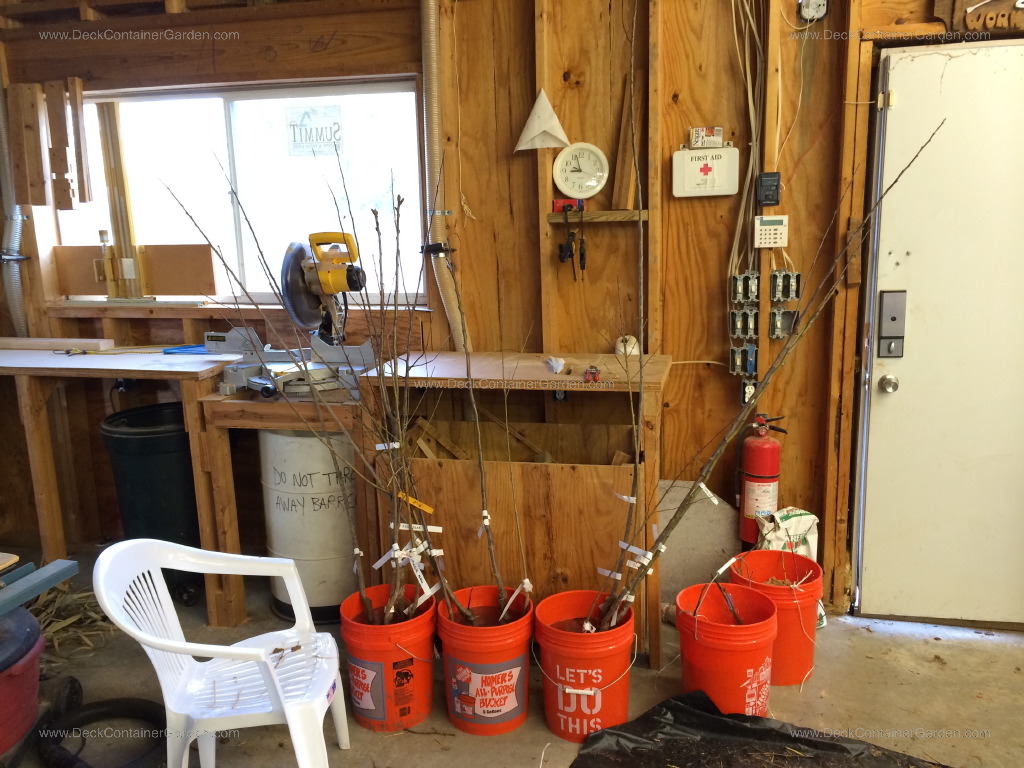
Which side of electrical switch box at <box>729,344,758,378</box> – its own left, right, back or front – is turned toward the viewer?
front

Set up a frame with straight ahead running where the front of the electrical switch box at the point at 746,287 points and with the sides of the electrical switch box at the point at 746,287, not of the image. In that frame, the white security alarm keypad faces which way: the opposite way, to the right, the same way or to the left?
the same way

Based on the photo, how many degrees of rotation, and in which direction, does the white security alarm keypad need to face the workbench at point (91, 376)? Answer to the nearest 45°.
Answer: approximately 90° to its right

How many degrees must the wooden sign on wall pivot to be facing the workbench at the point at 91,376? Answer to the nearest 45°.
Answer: approximately 45° to its right

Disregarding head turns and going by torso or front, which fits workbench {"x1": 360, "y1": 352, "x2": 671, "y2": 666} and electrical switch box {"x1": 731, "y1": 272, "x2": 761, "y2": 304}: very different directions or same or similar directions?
same or similar directions

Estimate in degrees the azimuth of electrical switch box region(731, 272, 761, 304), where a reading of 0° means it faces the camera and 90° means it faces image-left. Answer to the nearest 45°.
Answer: approximately 0°

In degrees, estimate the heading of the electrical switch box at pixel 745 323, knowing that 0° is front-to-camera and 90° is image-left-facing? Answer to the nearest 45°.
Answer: approximately 0°

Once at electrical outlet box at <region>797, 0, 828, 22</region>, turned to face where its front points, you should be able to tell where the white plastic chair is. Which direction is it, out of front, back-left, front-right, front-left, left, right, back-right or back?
front-right

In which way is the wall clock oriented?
toward the camera

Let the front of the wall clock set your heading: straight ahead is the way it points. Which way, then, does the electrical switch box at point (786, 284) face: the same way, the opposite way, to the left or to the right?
the same way

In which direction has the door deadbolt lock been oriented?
toward the camera

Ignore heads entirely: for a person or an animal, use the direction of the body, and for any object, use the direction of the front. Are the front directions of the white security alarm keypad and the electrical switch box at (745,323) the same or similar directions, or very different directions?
same or similar directions

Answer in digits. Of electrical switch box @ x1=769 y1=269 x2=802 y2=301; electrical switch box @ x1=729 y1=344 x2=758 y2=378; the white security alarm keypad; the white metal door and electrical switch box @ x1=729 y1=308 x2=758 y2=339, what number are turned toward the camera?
5

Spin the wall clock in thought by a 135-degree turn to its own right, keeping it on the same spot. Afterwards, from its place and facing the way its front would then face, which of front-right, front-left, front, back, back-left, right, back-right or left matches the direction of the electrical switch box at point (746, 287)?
back-right

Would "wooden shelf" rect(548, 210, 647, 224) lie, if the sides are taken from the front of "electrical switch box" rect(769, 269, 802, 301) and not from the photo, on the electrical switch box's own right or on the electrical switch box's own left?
on the electrical switch box's own right

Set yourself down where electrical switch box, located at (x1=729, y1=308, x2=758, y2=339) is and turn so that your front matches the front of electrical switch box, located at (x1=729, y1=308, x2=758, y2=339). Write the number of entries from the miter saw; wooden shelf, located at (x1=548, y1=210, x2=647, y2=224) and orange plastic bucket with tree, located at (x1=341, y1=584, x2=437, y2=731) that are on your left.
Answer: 0

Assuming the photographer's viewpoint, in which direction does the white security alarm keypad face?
facing the viewer
